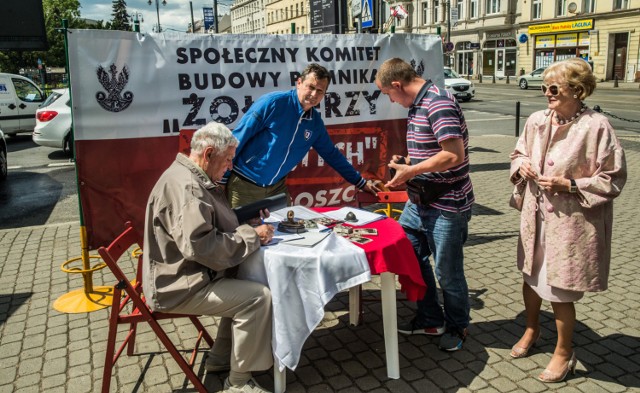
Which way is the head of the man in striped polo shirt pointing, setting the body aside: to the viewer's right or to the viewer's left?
to the viewer's left

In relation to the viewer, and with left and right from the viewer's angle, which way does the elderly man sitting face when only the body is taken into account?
facing to the right of the viewer

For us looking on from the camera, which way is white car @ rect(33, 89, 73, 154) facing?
facing away from the viewer and to the right of the viewer

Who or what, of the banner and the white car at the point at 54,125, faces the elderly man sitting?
the banner

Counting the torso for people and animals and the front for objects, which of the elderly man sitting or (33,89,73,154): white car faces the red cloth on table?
the elderly man sitting

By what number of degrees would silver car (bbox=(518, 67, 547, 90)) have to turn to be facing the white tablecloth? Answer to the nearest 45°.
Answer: approximately 90° to its left

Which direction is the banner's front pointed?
toward the camera

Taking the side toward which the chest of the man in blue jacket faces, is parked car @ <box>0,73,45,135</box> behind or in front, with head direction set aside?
behind

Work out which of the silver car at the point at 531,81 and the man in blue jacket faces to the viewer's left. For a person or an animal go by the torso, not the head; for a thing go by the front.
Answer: the silver car

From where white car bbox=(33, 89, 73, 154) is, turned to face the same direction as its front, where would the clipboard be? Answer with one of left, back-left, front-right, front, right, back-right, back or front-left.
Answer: back-right

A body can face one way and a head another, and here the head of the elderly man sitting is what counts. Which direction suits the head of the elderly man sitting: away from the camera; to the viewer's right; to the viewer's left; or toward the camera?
to the viewer's right
